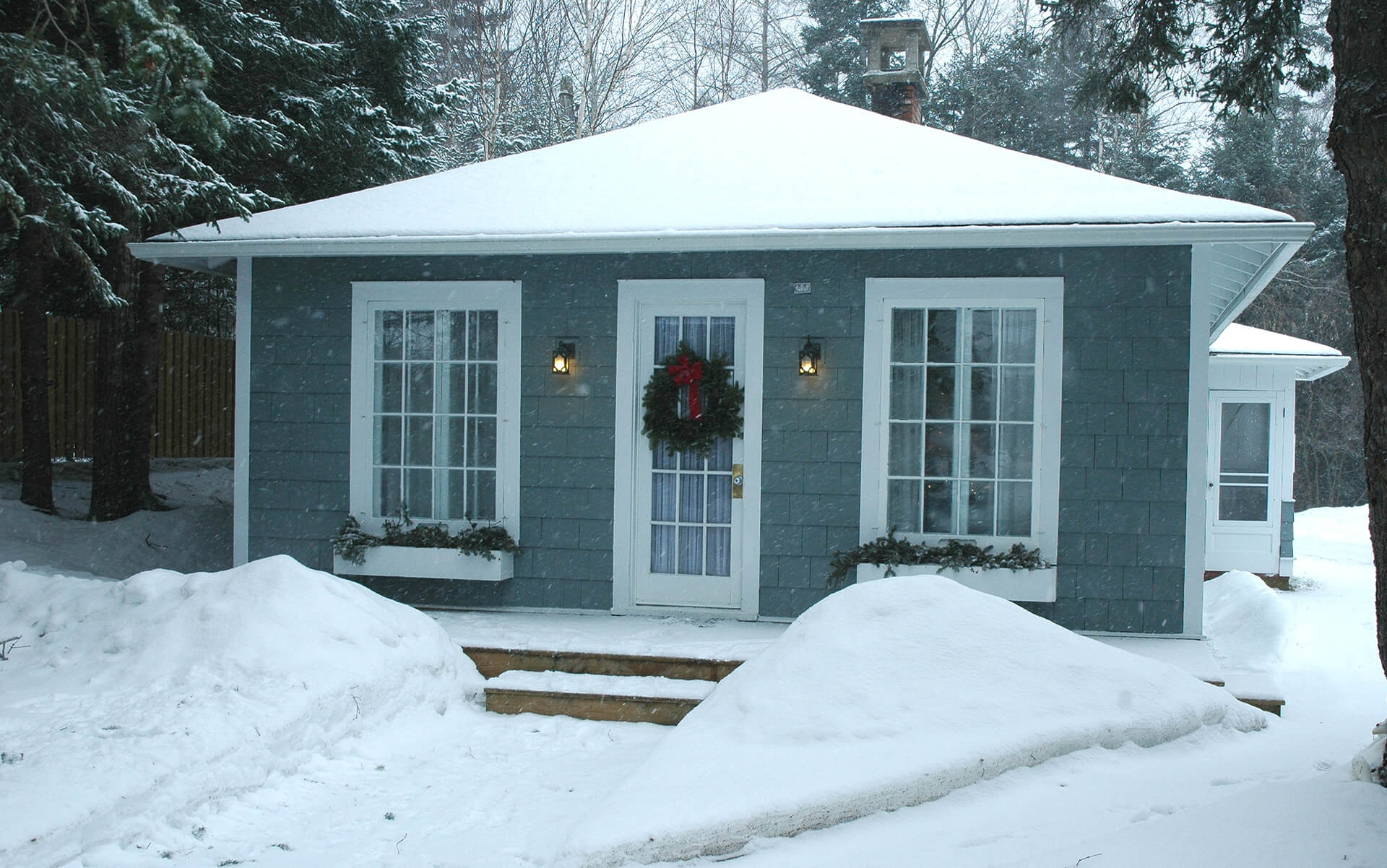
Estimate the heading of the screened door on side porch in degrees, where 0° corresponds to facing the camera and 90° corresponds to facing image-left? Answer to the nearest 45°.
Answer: approximately 0°

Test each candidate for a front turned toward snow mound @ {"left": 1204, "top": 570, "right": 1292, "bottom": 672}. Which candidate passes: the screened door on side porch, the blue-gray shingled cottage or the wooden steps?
the screened door on side porch

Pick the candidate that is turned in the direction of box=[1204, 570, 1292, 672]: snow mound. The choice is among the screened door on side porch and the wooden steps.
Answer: the screened door on side porch

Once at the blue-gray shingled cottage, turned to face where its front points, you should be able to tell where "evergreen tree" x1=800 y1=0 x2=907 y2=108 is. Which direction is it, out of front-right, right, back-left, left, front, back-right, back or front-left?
back

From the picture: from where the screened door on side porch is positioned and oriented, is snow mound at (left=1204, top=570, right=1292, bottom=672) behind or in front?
in front

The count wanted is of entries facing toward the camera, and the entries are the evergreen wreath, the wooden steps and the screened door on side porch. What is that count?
3

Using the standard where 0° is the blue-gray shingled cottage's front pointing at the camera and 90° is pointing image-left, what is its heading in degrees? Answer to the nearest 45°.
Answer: approximately 0°

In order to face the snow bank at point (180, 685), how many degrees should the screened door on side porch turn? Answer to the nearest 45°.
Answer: approximately 45° to its right

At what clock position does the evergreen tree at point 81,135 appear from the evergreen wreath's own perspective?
The evergreen tree is roughly at 3 o'clock from the evergreen wreath.

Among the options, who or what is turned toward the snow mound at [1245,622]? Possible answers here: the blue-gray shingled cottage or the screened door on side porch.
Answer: the screened door on side porch

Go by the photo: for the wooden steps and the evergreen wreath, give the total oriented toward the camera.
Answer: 2
